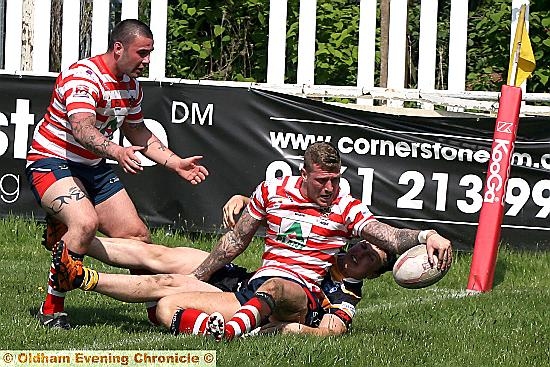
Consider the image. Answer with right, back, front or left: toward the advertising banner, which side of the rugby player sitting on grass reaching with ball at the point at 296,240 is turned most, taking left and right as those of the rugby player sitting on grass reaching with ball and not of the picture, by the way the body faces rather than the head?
back

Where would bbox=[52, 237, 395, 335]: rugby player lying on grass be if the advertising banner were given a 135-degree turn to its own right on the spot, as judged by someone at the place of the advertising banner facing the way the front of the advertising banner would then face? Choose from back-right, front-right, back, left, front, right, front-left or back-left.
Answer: back-left

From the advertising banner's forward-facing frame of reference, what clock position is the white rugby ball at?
The white rugby ball is roughly at 12 o'clock from the advertising banner.

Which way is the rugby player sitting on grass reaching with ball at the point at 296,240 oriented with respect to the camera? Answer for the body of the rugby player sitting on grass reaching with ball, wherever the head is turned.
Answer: toward the camera

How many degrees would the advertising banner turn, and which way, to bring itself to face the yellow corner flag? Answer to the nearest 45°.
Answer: approximately 45° to its left

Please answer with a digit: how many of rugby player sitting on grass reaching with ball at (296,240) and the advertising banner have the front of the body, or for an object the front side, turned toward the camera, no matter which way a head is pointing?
2

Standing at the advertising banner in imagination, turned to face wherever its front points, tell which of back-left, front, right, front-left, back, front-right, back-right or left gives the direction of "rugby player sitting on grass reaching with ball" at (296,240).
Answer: front

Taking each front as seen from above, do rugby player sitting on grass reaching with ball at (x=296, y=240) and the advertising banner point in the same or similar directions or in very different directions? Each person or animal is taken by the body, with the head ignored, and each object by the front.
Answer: same or similar directions

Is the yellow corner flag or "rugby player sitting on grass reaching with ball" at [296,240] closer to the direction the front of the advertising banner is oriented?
the rugby player sitting on grass reaching with ball

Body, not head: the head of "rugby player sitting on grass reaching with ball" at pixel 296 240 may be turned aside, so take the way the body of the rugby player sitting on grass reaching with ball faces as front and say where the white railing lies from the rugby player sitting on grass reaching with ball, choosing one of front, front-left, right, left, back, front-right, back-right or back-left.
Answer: back
